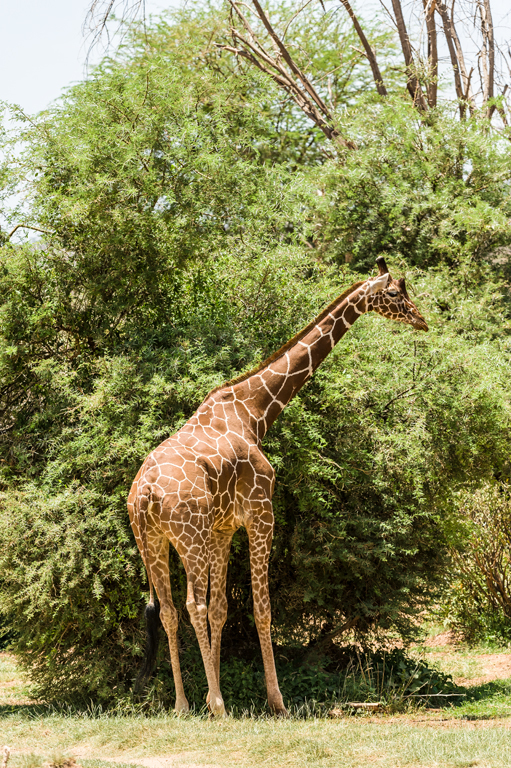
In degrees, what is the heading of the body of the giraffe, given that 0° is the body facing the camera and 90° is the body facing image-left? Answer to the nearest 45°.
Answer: approximately 225°
